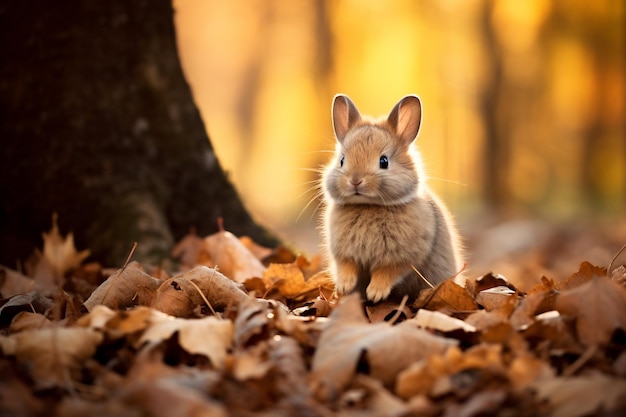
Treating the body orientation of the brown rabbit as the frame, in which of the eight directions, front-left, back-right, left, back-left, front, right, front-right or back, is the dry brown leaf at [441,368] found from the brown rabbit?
front-left

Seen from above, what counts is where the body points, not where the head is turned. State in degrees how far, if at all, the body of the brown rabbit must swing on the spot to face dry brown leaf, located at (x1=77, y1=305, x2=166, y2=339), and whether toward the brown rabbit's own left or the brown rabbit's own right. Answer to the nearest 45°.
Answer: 0° — it already faces it

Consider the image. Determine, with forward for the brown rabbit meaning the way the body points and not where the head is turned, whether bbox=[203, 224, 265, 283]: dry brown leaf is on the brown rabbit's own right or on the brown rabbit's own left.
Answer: on the brown rabbit's own right

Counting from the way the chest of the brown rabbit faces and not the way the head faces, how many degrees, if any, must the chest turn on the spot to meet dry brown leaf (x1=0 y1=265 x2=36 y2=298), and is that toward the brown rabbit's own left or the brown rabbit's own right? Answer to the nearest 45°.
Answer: approximately 45° to the brown rabbit's own right

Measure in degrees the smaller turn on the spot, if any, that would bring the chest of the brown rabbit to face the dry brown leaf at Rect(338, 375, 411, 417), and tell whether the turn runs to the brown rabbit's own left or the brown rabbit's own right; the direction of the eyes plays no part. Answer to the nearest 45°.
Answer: approximately 45° to the brown rabbit's own left

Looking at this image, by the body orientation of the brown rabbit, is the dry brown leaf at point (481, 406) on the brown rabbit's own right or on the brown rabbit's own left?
on the brown rabbit's own left

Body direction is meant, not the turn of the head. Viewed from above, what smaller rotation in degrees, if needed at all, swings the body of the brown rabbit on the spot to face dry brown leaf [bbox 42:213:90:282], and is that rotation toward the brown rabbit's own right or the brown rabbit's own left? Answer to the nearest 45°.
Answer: approximately 45° to the brown rabbit's own right

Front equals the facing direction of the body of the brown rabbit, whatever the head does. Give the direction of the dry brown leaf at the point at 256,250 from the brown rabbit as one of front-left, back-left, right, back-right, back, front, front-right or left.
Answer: right

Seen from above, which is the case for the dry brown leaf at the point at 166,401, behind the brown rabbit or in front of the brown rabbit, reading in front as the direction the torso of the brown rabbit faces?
in front

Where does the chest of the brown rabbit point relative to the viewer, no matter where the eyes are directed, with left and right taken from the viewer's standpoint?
facing the viewer and to the left of the viewer

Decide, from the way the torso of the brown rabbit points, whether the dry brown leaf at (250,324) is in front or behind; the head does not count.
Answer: in front
